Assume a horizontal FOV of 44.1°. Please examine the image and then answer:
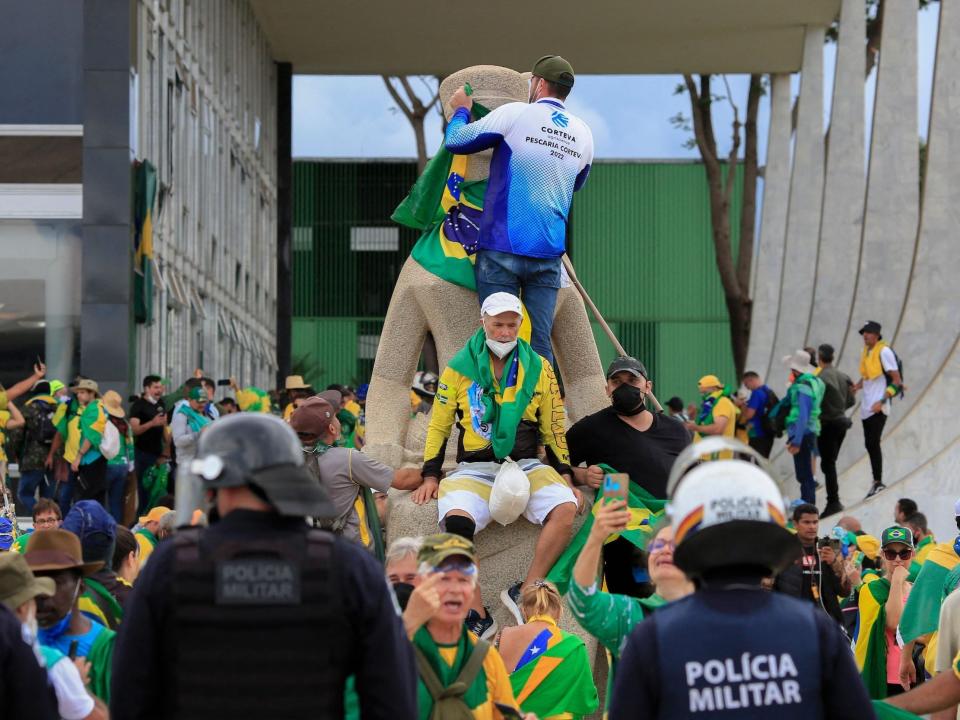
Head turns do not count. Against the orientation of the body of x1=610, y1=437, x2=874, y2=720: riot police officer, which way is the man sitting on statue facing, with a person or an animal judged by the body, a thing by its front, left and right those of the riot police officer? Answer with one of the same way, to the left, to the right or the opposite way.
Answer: the opposite way

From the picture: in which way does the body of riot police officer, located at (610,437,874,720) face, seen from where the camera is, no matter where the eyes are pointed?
away from the camera

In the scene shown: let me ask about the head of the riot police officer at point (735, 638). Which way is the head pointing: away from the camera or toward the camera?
away from the camera

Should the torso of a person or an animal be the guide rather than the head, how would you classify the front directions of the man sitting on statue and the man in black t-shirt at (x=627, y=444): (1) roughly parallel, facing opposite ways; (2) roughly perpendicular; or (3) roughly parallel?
roughly parallel

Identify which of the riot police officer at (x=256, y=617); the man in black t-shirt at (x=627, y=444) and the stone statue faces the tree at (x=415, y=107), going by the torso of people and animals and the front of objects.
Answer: the riot police officer

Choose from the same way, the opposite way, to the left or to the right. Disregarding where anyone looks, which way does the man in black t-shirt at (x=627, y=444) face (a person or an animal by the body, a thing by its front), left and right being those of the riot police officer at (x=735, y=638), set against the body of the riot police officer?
the opposite way

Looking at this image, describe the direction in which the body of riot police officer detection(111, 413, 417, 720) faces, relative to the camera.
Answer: away from the camera

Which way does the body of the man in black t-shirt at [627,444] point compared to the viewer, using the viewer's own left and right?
facing the viewer

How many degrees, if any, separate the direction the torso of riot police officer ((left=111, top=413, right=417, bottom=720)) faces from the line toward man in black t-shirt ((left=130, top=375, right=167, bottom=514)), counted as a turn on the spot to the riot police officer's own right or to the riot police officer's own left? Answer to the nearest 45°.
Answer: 0° — they already face them

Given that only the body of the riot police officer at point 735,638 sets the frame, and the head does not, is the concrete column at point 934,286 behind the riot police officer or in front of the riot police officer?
in front

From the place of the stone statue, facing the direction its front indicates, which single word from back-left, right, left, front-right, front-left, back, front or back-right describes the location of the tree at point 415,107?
back

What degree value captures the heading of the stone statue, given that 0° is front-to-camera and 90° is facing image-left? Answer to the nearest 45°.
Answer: approximately 0°
